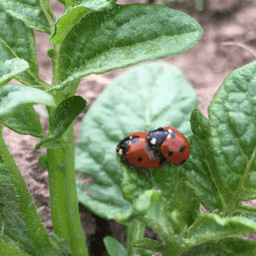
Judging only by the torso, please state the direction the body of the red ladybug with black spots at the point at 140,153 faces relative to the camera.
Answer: to the viewer's left
